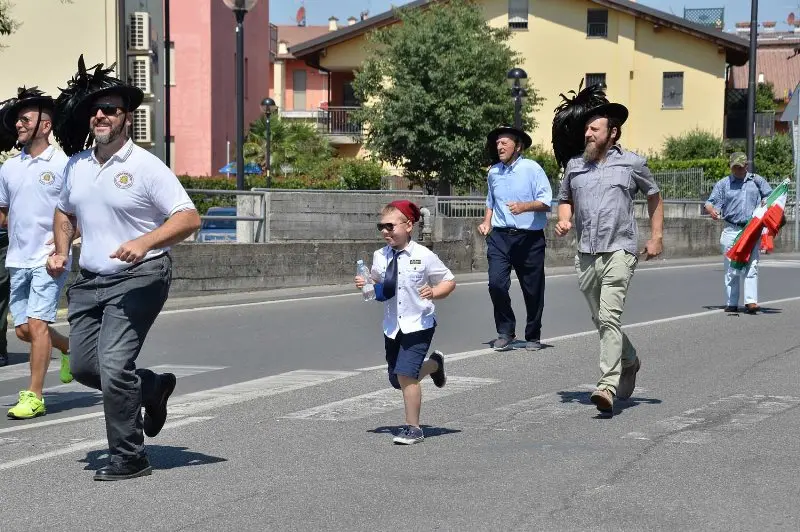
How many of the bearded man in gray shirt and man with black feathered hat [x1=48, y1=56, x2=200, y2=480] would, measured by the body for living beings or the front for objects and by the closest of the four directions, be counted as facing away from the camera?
0

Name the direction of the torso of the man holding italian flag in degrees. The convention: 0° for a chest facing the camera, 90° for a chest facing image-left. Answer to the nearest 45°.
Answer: approximately 0°

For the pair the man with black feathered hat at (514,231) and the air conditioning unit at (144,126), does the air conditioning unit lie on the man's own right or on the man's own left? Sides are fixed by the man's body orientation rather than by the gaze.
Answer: on the man's own right

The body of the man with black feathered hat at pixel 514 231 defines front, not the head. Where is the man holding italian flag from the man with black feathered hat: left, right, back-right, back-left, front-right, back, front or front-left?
back

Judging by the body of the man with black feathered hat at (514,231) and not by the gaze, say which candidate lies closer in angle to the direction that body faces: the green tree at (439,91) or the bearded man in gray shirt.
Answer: the bearded man in gray shirt

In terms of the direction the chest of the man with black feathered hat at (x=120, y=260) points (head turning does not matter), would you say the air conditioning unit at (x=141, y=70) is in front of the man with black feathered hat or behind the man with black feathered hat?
behind

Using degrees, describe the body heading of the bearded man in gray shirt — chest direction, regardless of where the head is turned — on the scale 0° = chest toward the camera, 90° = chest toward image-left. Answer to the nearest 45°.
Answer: approximately 45°

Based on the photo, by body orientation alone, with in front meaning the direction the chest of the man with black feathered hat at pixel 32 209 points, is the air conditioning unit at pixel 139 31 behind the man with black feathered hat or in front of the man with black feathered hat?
behind

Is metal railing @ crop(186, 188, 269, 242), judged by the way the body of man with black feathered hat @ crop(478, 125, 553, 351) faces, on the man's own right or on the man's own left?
on the man's own right

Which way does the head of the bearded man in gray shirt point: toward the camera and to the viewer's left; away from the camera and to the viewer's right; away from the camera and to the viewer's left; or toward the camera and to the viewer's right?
toward the camera and to the viewer's left

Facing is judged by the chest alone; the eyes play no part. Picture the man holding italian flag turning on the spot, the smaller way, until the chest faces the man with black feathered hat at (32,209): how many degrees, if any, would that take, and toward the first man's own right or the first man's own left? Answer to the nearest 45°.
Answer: approximately 45° to the first man's own right

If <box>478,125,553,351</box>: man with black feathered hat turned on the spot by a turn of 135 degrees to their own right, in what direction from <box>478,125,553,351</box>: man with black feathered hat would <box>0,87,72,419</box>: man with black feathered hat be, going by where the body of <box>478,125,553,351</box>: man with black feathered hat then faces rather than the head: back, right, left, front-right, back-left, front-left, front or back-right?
back-left

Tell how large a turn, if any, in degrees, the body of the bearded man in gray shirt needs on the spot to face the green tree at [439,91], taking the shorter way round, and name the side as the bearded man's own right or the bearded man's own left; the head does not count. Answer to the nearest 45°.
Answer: approximately 135° to the bearded man's own right
